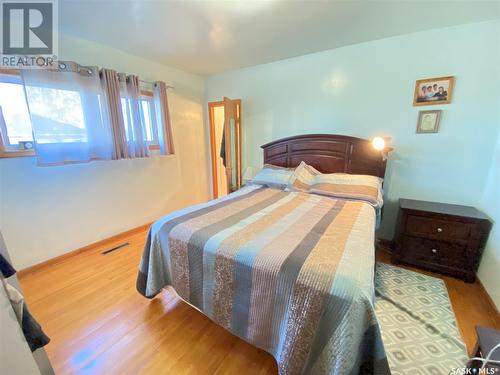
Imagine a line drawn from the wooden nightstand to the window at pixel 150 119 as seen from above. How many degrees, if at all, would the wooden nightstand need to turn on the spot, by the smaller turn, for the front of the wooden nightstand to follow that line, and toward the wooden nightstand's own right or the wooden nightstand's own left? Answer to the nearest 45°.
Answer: approximately 45° to the wooden nightstand's own right

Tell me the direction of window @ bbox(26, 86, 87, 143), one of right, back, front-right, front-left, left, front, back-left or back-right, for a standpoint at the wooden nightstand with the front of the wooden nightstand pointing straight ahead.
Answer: front-right

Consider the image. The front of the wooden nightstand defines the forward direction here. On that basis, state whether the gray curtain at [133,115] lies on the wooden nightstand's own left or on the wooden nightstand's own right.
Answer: on the wooden nightstand's own right

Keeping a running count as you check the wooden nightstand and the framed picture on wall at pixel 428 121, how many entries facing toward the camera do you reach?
2

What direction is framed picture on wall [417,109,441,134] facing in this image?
toward the camera

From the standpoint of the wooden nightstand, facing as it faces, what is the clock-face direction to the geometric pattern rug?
The geometric pattern rug is roughly at 12 o'clock from the wooden nightstand.

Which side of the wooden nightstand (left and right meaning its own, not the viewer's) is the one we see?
front

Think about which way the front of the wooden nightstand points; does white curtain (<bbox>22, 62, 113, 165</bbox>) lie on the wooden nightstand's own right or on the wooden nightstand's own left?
on the wooden nightstand's own right

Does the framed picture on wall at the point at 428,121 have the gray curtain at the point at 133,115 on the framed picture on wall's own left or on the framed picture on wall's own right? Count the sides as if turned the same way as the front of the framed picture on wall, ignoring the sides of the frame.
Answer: on the framed picture on wall's own right
